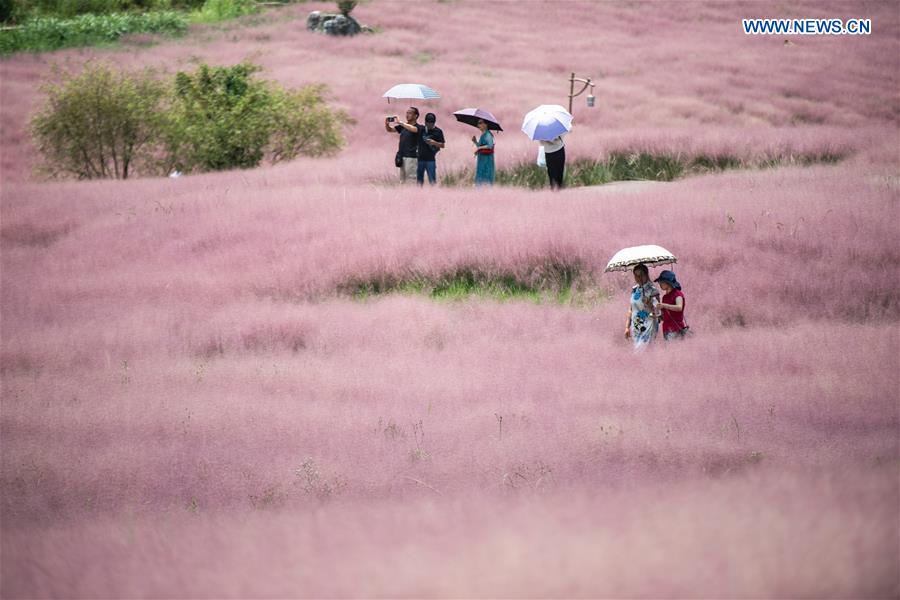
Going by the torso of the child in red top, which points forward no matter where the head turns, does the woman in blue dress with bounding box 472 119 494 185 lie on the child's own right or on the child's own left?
on the child's own right

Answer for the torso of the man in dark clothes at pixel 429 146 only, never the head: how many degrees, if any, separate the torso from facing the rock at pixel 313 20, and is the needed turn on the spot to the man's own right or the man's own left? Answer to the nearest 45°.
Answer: approximately 180°

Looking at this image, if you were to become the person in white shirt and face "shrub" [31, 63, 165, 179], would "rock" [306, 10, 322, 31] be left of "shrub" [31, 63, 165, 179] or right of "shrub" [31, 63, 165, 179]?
right

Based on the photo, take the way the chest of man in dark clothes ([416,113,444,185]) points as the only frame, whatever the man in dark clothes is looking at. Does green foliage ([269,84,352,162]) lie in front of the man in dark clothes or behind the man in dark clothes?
behind

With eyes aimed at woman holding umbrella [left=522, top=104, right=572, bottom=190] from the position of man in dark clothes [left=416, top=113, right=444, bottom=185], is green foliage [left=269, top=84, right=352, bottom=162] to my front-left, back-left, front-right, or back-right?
back-left

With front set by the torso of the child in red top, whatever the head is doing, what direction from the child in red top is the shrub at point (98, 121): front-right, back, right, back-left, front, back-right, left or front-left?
right

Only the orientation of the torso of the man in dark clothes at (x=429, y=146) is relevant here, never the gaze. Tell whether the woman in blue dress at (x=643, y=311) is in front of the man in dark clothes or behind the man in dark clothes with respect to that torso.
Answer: in front

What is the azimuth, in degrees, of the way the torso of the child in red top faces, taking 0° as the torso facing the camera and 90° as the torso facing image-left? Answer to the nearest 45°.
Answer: approximately 45°
